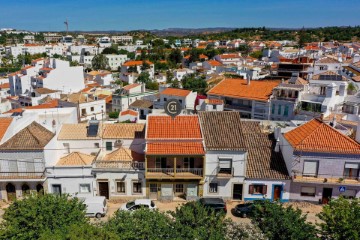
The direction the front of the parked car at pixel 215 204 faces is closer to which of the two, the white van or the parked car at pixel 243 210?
the white van

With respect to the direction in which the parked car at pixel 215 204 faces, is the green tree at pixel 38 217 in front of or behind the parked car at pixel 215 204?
in front

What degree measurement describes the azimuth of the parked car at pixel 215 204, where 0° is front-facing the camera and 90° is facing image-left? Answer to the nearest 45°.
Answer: approximately 90°

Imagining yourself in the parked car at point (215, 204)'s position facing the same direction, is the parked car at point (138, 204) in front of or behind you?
in front

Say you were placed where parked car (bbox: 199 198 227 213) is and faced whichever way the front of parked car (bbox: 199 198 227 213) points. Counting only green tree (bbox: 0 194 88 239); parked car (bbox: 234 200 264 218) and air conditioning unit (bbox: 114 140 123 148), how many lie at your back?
1

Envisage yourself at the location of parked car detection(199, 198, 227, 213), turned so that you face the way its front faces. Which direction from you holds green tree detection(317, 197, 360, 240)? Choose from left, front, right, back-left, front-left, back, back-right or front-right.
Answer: back-left

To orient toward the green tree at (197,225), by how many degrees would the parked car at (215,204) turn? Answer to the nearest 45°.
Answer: approximately 90° to its left

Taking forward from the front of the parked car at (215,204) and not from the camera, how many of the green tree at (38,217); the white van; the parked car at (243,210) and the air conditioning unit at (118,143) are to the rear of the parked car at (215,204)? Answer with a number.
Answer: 1

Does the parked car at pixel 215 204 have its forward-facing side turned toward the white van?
yes

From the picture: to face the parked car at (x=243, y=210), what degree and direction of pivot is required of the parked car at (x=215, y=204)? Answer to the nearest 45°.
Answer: approximately 180°
